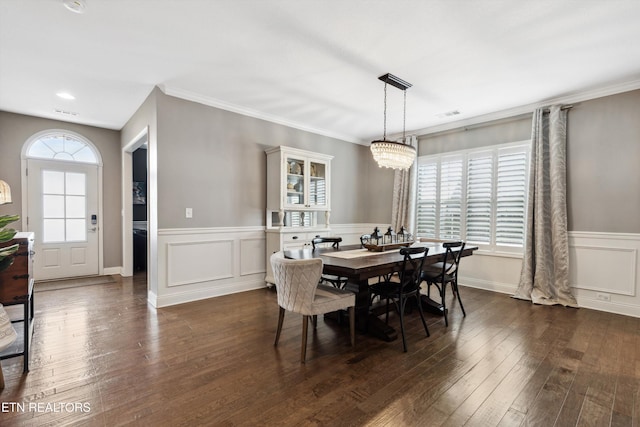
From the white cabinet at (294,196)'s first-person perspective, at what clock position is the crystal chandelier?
The crystal chandelier is roughly at 12 o'clock from the white cabinet.

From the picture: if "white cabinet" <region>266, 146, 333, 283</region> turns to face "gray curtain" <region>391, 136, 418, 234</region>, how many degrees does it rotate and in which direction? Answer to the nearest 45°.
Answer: approximately 45° to its left

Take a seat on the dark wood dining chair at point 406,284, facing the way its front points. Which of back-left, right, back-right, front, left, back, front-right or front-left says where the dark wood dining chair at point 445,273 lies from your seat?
right

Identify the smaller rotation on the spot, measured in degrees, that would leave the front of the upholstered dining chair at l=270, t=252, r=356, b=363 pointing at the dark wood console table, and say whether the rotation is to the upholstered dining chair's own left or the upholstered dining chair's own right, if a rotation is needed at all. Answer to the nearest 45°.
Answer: approximately 135° to the upholstered dining chair's own left

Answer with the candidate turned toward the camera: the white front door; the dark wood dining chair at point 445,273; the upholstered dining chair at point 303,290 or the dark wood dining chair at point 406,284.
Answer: the white front door

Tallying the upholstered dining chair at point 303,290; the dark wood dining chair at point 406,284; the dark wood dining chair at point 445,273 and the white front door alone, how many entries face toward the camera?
1

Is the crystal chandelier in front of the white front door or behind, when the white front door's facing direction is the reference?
in front

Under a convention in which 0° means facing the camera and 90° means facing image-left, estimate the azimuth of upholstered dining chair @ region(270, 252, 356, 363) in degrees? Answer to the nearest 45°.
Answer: approximately 225°

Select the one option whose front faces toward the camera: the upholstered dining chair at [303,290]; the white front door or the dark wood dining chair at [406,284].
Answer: the white front door

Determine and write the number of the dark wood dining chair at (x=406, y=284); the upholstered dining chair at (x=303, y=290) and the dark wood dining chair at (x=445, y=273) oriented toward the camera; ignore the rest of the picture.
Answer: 0

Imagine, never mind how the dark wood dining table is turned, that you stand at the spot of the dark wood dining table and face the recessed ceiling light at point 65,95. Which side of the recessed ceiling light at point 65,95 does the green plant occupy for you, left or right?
left

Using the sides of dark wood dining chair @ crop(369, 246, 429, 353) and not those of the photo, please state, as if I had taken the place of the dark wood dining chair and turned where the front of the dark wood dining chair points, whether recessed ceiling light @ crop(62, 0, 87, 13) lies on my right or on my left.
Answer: on my left

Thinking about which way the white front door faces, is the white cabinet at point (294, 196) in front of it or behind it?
in front

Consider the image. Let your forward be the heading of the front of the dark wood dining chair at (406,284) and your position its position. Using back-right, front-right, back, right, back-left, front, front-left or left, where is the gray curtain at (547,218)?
right

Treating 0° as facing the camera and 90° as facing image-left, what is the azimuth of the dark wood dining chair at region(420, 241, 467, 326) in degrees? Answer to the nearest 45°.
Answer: approximately 135°

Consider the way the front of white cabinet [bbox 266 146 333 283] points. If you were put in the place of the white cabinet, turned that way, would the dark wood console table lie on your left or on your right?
on your right

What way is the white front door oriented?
toward the camera

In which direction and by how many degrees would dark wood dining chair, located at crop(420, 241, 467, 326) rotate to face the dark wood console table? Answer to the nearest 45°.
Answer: approximately 90° to its left

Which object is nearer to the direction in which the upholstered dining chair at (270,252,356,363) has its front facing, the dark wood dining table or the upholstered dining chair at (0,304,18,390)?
the dark wood dining table

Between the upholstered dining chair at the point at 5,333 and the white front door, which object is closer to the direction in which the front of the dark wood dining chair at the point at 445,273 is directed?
the white front door

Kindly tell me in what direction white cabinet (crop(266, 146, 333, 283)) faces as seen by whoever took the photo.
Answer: facing the viewer and to the right of the viewer
